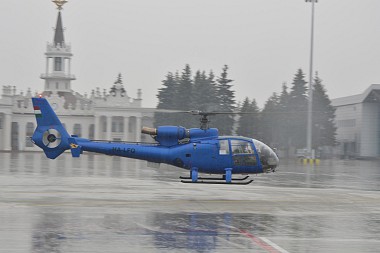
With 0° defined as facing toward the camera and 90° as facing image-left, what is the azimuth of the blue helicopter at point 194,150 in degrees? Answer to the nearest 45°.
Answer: approximately 270°
